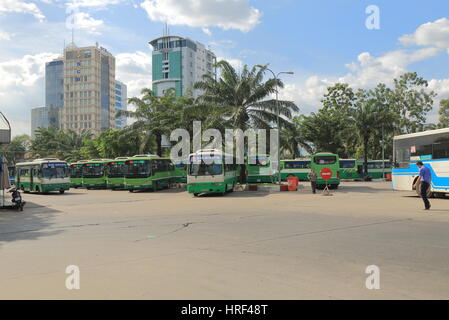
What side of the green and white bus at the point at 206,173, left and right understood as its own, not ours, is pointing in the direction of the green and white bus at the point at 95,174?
right

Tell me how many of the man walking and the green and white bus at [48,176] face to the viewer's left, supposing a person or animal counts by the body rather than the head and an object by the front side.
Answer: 1

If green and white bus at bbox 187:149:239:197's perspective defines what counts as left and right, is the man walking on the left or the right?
on its left

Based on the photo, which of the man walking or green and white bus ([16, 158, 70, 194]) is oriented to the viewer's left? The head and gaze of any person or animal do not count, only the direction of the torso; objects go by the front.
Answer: the man walking

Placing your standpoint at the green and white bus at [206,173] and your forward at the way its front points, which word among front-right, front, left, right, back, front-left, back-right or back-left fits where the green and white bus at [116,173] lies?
right

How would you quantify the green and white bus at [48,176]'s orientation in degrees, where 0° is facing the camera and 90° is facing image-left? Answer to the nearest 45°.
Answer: approximately 315°

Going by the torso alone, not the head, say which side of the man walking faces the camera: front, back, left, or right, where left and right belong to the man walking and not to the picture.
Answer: left

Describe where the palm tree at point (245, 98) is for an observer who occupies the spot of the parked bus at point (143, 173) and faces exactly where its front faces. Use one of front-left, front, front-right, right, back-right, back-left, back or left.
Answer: back-left

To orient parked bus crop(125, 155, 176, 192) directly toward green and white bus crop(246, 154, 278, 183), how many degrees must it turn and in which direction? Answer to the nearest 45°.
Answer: approximately 180°

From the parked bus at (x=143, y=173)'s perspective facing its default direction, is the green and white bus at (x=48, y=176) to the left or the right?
on its right
